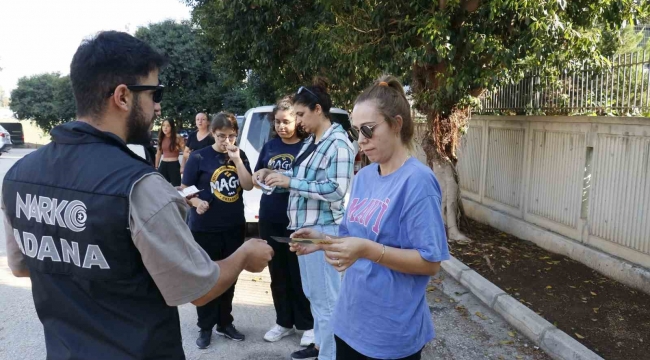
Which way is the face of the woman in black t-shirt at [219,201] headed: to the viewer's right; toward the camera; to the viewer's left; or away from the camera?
toward the camera

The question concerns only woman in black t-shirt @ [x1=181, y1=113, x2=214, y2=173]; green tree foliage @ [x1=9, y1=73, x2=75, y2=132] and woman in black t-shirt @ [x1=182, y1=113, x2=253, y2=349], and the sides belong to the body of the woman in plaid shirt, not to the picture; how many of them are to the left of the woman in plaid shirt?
0

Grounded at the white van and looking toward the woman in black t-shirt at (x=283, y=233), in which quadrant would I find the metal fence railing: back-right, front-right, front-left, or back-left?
front-left

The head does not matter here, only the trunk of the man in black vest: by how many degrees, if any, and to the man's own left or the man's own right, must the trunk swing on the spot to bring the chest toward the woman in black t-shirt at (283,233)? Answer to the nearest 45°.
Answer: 0° — they already face them

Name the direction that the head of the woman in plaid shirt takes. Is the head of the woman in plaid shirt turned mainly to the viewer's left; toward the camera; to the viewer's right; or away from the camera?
to the viewer's left

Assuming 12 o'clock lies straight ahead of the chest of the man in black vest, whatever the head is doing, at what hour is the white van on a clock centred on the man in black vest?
The white van is roughly at 11 o'clock from the man in black vest.

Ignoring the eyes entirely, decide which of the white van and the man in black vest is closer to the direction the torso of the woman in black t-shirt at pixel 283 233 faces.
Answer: the man in black vest

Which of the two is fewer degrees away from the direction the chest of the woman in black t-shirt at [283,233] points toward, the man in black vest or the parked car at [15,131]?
the man in black vest

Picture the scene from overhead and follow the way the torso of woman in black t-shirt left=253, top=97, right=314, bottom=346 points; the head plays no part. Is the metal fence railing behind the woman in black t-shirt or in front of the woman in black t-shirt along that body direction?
behind

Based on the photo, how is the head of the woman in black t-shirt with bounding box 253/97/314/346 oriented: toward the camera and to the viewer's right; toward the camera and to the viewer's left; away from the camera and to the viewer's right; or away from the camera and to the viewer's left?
toward the camera and to the viewer's right

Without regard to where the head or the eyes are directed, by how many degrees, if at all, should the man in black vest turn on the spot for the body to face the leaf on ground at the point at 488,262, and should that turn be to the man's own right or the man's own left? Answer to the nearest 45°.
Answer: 0° — they already face it

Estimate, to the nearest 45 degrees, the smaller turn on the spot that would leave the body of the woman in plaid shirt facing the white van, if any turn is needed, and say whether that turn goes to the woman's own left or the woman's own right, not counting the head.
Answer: approximately 90° to the woman's own right

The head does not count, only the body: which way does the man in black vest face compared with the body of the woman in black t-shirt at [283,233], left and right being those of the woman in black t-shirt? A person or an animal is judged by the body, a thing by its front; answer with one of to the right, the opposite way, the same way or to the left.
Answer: the opposite way

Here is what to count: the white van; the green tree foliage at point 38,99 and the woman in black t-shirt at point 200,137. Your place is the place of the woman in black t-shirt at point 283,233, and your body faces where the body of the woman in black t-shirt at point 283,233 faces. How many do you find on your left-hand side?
0
